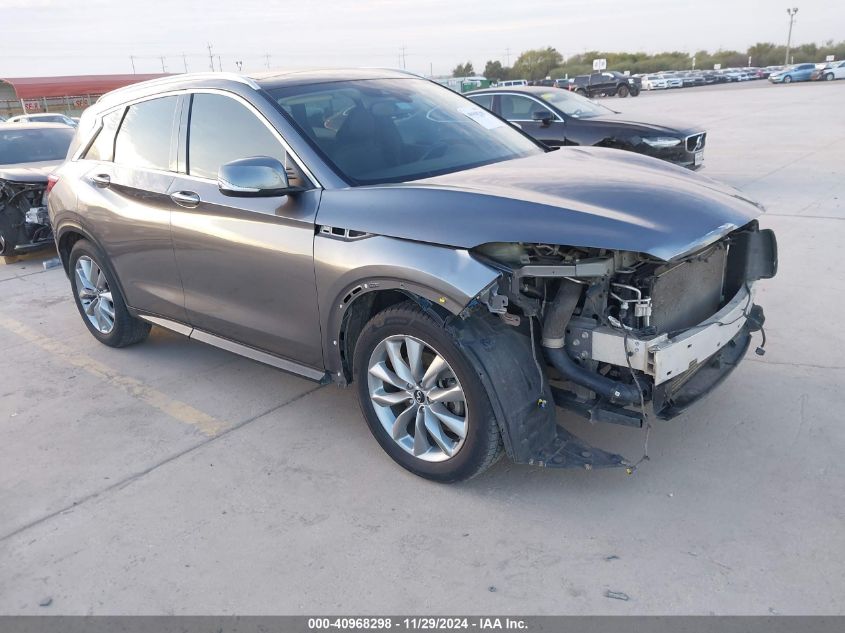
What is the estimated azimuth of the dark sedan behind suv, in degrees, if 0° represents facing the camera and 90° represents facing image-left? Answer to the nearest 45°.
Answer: approximately 315°

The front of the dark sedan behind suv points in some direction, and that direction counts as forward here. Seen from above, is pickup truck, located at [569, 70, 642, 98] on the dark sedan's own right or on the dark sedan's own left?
on the dark sedan's own left

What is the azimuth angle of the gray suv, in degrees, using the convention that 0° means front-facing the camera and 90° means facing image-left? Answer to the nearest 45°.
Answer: approximately 315°

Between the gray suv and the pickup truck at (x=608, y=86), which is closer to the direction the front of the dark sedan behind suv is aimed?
the gray suv

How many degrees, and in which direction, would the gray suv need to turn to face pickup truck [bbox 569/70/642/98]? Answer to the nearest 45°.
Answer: approximately 135° to its left

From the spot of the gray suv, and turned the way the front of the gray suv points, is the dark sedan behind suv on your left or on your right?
on your left
